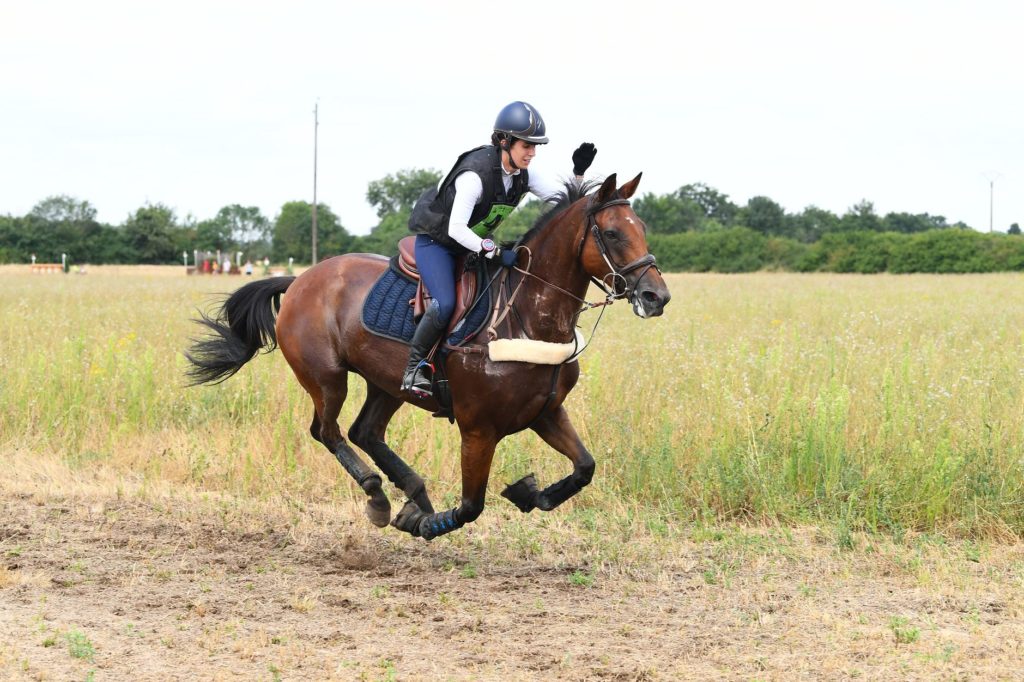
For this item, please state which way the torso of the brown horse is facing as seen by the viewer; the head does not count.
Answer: to the viewer's right
